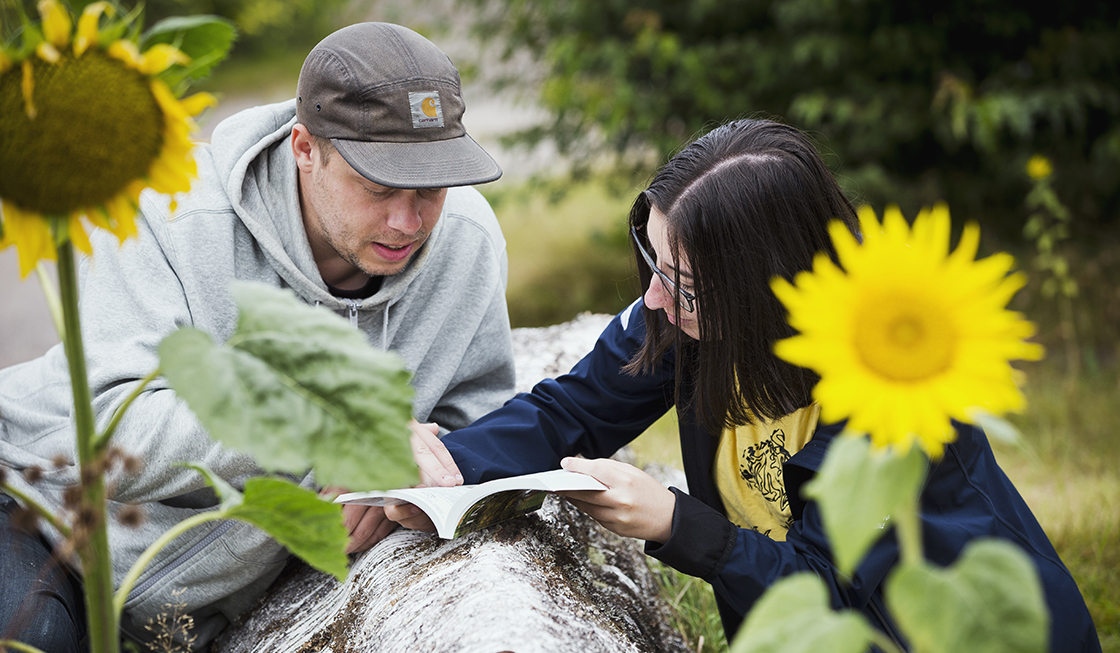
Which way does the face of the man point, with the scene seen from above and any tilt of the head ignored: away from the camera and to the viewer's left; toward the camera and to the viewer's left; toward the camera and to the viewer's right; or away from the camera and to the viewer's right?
toward the camera and to the viewer's right

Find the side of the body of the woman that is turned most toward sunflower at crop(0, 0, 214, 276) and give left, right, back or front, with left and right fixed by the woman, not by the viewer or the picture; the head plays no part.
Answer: front

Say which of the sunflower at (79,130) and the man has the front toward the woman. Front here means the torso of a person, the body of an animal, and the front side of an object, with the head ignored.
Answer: the man

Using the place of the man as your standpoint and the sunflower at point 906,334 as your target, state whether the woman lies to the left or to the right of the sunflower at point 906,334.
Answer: left

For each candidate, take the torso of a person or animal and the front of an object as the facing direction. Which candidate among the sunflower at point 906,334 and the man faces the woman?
the man

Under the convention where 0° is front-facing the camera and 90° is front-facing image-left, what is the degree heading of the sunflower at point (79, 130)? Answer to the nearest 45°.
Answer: approximately 0°

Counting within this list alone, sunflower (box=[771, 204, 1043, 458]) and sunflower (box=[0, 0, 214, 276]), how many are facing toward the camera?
2

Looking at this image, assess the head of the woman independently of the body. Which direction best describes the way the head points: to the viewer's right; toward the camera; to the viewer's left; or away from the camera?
to the viewer's left

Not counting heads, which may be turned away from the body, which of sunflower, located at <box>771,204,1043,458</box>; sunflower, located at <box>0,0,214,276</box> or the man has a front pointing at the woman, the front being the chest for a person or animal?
the man

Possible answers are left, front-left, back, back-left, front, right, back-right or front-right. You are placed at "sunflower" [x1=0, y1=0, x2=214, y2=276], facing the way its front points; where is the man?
back

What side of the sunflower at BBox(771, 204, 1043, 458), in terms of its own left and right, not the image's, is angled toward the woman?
back
